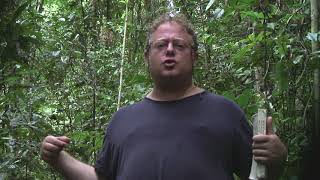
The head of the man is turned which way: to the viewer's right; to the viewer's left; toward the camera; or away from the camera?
toward the camera

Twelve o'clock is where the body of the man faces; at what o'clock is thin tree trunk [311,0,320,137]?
The thin tree trunk is roughly at 8 o'clock from the man.

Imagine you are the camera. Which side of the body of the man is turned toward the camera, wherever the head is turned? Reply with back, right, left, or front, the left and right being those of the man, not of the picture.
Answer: front
